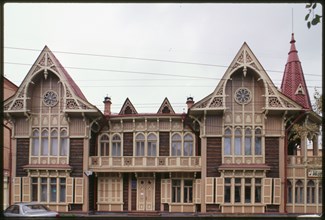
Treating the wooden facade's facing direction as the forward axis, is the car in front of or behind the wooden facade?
in front

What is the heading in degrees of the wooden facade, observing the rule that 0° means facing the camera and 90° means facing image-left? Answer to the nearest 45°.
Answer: approximately 0°
